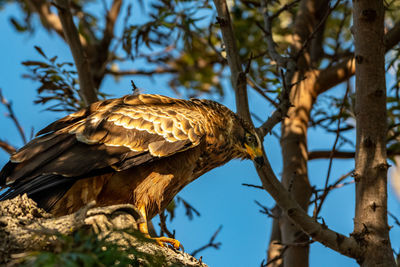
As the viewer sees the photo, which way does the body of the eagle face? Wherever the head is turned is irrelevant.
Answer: to the viewer's right
